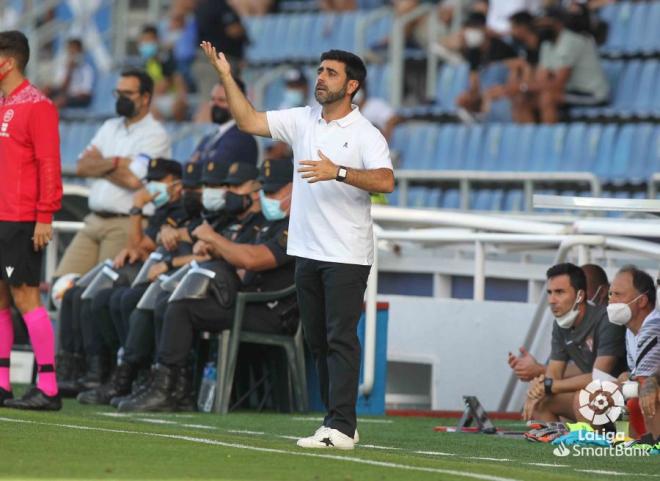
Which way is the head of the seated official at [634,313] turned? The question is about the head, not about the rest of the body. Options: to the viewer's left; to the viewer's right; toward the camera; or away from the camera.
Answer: to the viewer's left

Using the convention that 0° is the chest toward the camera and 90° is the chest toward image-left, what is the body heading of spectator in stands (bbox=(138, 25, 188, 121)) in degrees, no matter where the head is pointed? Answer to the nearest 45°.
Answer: approximately 45°

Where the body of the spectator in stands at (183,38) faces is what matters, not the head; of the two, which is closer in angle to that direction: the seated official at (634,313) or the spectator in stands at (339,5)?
the seated official

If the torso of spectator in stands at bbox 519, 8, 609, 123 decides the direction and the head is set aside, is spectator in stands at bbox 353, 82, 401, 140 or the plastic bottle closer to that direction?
the plastic bottle

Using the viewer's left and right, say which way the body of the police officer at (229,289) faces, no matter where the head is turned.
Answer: facing to the left of the viewer
